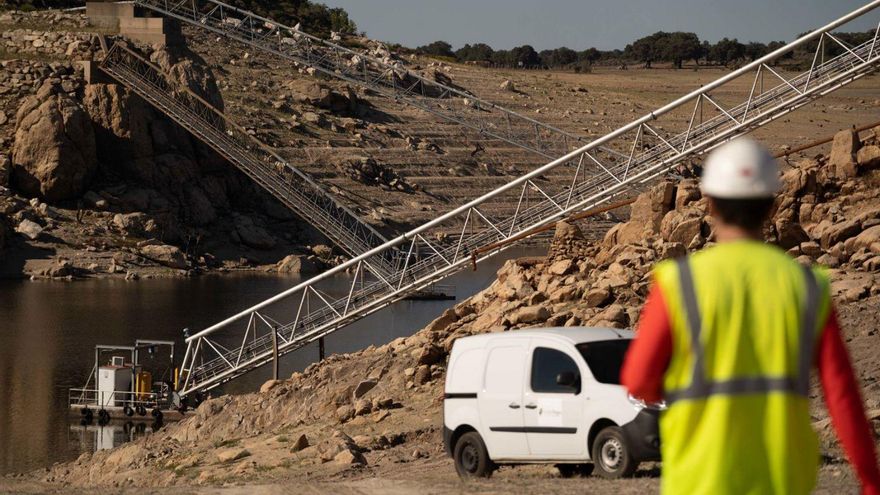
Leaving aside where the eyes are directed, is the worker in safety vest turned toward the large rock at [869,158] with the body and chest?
yes

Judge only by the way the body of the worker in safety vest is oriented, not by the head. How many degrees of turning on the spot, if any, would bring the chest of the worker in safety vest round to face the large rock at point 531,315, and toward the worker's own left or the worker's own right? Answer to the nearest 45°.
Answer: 0° — they already face it

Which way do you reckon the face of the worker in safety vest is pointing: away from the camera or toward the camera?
away from the camera

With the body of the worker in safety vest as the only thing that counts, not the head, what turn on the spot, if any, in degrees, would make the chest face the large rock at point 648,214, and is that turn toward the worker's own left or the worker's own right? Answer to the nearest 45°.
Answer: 0° — they already face it

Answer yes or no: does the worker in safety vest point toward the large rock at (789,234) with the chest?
yes

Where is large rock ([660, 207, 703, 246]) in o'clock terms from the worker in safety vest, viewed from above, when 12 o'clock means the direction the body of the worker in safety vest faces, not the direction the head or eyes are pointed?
The large rock is roughly at 12 o'clock from the worker in safety vest.

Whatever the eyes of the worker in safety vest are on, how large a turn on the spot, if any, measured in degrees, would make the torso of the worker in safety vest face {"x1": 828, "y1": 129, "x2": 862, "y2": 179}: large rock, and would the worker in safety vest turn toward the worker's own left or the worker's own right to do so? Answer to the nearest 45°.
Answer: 0° — they already face it

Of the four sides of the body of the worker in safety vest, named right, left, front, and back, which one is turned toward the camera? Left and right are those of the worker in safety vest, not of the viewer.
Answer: back
